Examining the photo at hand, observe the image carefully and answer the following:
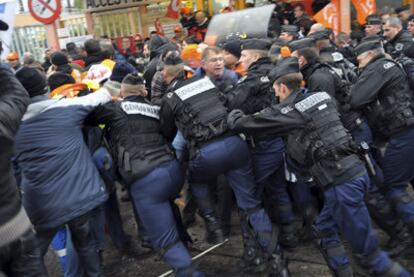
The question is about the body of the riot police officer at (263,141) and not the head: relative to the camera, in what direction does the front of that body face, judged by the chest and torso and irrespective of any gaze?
to the viewer's left

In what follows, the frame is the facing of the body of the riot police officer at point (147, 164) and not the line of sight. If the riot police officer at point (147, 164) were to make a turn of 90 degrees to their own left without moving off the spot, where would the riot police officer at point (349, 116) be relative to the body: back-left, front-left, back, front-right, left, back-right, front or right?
back-left

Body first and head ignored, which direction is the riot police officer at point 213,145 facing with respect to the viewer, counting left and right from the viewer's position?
facing away from the viewer and to the left of the viewer

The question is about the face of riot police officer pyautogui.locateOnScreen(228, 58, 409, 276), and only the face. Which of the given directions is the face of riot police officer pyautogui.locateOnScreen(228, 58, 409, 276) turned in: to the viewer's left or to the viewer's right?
to the viewer's left

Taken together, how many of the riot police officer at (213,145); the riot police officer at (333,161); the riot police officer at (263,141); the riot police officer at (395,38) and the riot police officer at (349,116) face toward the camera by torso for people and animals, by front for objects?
0

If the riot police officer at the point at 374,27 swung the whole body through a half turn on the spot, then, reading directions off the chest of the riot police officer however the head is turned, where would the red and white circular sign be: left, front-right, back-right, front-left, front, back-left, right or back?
back-left

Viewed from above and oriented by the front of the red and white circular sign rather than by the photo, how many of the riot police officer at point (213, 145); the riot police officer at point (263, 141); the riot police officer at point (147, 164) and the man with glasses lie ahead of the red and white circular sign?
4

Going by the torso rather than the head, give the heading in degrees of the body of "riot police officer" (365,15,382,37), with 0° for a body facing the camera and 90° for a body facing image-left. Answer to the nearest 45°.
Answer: approximately 45°

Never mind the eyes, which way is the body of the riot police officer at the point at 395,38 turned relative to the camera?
to the viewer's left

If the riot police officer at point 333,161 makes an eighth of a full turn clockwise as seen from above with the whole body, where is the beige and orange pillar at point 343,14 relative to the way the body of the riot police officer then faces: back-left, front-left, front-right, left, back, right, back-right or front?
front

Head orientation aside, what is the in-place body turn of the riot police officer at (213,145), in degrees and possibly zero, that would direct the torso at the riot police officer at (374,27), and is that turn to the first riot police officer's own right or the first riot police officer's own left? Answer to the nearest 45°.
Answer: approximately 90° to the first riot police officer's own right

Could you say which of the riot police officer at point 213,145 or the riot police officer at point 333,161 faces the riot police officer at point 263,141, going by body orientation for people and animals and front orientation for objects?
the riot police officer at point 333,161

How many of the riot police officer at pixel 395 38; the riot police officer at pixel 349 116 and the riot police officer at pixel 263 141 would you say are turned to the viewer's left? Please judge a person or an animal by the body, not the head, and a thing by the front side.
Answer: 3

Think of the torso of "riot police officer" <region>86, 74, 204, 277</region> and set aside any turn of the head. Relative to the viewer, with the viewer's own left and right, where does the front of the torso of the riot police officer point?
facing away from the viewer and to the left of the viewer

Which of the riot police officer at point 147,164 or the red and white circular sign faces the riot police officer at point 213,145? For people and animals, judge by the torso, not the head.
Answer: the red and white circular sign

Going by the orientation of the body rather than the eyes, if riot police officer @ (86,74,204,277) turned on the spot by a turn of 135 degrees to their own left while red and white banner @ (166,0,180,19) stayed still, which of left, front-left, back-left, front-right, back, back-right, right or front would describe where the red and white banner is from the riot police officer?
back

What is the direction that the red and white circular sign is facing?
toward the camera

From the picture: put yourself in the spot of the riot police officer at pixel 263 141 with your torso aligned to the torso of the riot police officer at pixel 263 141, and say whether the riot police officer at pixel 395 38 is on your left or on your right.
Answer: on your right

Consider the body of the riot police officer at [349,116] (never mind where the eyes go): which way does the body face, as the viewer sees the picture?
to the viewer's left
